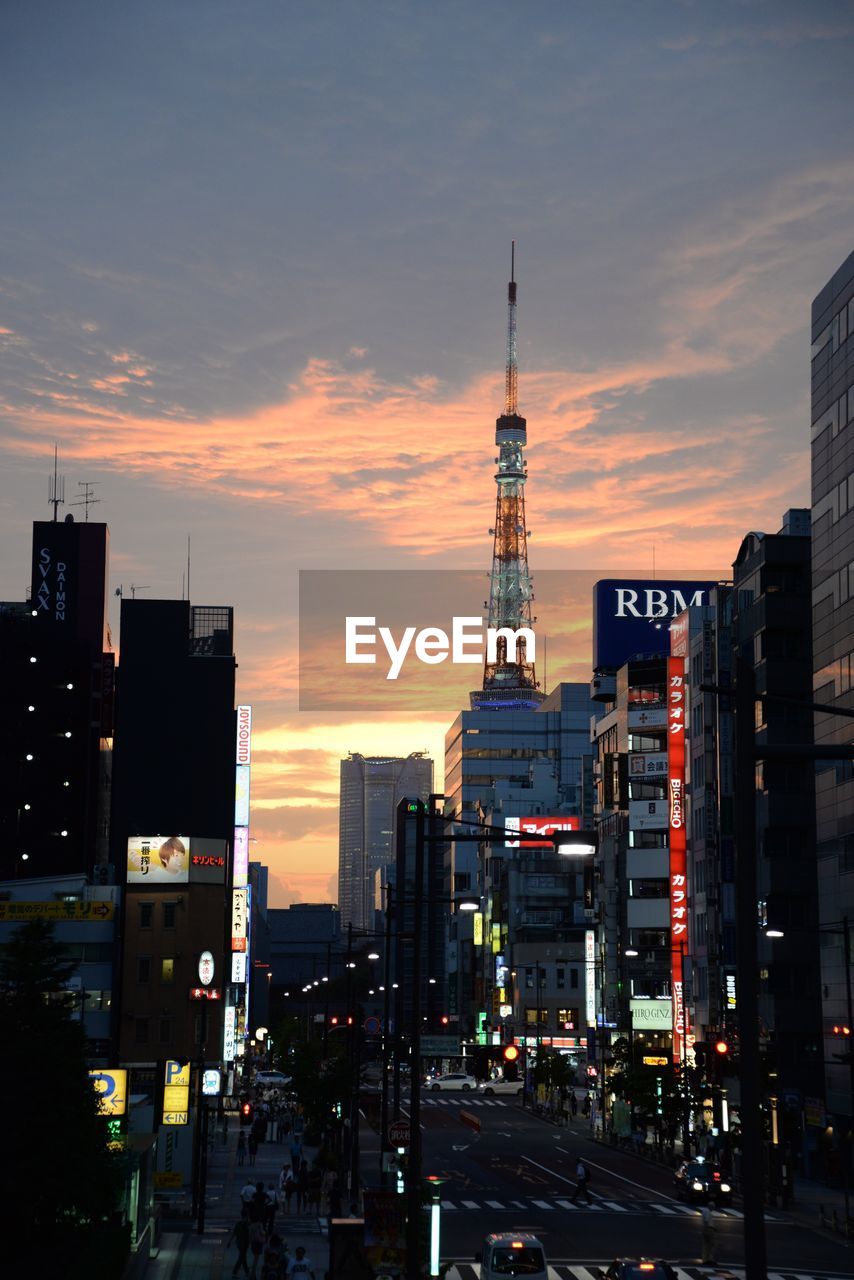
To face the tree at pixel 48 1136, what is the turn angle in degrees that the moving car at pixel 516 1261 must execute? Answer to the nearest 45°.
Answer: approximately 135° to its left

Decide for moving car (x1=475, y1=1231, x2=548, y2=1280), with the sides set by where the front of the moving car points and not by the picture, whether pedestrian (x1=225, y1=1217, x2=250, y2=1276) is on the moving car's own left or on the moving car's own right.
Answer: on the moving car's own left

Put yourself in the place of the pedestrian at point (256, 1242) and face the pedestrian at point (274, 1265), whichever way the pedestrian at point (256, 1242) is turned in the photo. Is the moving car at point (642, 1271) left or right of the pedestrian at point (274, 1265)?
left

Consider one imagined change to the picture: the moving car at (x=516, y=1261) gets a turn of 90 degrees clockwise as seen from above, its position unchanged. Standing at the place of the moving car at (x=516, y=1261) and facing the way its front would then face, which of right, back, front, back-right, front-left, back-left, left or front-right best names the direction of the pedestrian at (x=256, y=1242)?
back-left

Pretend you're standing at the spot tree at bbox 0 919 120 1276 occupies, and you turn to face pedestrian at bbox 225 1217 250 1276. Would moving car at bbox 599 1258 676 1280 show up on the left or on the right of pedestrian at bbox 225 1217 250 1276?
right

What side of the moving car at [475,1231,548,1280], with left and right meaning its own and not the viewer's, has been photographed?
back

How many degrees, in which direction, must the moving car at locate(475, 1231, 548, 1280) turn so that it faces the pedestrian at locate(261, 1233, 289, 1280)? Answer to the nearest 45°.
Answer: approximately 90° to its left

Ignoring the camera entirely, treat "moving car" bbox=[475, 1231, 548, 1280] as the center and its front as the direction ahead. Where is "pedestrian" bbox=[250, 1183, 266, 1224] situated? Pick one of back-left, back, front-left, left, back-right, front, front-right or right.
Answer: front-left

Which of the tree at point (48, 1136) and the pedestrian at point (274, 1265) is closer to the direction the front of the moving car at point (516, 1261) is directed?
the pedestrian
